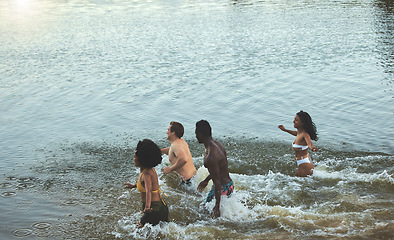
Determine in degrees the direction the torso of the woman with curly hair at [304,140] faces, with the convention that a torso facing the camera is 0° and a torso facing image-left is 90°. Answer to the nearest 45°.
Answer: approximately 90°

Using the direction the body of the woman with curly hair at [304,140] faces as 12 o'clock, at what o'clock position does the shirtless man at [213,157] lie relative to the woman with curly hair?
The shirtless man is roughly at 10 o'clock from the woman with curly hair.

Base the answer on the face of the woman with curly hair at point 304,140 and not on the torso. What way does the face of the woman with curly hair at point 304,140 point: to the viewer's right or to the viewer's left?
to the viewer's left

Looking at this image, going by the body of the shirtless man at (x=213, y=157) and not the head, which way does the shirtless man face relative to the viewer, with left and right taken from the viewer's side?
facing away from the viewer and to the left of the viewer

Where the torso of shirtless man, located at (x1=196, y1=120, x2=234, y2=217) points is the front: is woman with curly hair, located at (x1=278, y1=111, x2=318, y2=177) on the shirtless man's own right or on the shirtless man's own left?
on the shirtless man's own right

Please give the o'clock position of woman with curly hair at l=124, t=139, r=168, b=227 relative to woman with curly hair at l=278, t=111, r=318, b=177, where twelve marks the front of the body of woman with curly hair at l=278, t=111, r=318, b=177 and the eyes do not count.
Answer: woman with curly hair at l=124, t=139, r=168, b=227 is roughly at 10 o'clock from woman with curly hair at l=278, t=111, r=318, b=177.
